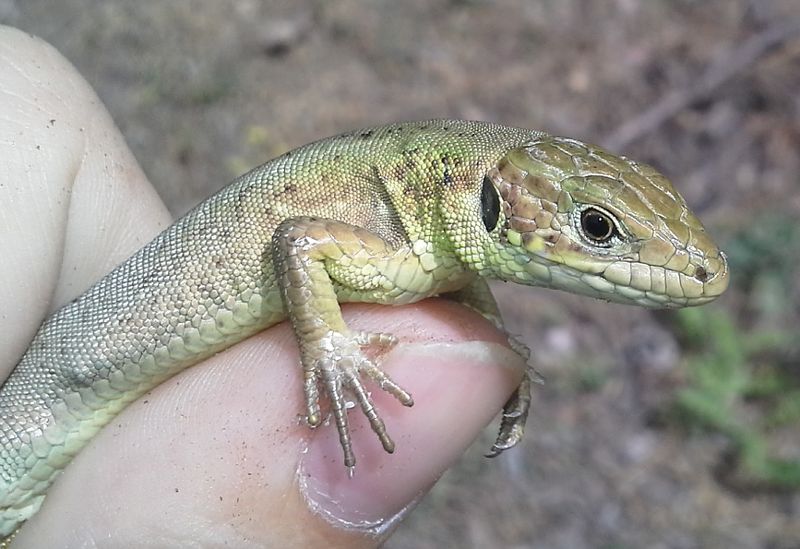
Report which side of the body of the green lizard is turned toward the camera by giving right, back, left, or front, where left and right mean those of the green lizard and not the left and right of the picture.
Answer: right
